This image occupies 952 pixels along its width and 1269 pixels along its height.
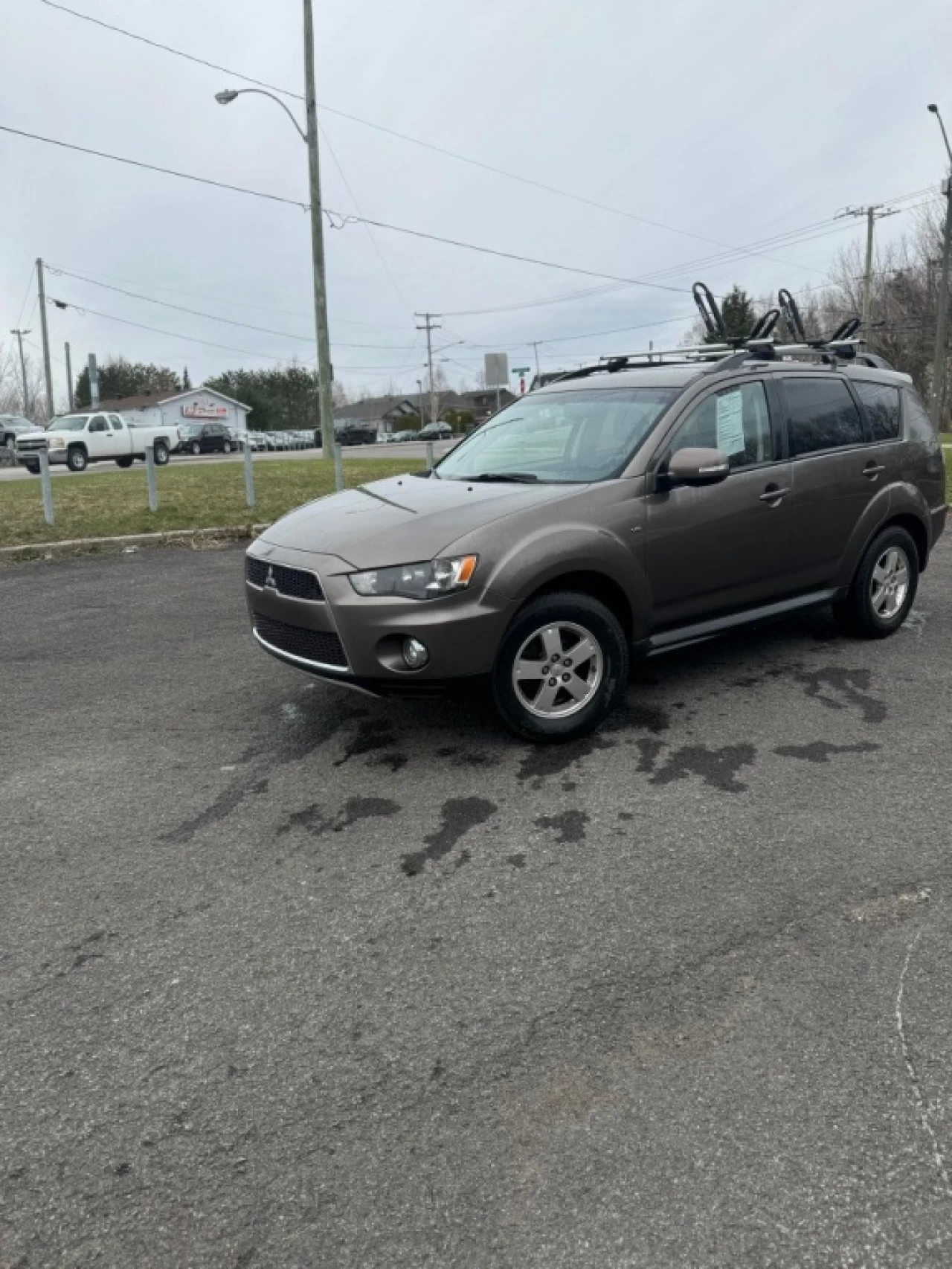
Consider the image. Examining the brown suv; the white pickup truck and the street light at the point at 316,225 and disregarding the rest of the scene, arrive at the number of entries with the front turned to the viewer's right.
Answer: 0

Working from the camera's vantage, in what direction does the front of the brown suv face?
facing the viewer and to the left of the viewer

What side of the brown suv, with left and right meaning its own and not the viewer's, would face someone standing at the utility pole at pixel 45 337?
right

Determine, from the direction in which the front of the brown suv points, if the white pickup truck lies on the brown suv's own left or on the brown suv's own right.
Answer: on the brown suv's own right

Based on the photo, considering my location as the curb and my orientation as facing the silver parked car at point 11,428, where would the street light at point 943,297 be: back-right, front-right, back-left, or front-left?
front-right

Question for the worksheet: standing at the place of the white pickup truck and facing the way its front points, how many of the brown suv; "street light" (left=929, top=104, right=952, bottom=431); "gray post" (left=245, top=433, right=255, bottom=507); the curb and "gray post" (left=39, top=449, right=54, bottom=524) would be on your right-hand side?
0

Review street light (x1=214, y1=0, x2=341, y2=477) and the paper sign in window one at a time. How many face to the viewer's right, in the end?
0

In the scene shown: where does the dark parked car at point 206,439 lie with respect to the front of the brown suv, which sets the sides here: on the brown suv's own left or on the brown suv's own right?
on the brown suv's own right

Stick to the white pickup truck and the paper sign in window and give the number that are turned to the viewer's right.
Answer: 0

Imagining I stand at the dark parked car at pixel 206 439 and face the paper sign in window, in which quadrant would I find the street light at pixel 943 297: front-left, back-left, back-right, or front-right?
front-left

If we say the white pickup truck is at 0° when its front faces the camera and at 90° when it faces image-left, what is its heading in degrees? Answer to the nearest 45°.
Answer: approximately 45°

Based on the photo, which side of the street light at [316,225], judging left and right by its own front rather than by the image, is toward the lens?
left

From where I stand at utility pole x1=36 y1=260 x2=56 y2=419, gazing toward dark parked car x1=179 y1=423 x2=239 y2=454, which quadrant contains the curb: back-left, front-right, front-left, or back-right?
front-right

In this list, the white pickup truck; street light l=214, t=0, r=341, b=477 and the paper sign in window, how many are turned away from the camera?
0

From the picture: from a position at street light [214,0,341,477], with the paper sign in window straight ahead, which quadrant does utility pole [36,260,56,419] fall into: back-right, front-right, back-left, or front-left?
back-right

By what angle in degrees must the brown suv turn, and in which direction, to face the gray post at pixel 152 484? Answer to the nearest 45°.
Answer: approximately 90° to its right

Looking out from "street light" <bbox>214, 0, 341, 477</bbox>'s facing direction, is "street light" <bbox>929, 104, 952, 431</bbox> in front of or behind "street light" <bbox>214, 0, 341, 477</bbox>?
behind

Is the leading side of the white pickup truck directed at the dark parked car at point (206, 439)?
no

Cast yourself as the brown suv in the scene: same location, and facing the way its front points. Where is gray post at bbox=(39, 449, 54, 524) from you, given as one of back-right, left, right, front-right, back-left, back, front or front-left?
right
